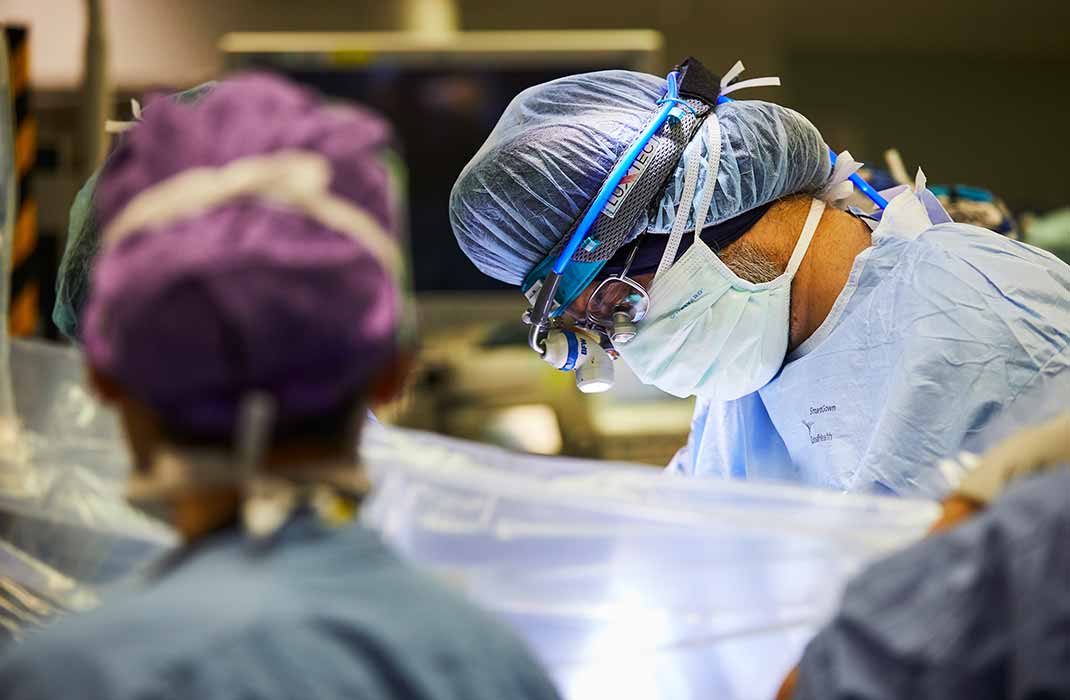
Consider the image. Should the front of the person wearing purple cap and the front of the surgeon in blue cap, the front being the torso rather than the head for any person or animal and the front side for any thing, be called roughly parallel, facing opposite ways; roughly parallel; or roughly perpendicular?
roughly perpendicular

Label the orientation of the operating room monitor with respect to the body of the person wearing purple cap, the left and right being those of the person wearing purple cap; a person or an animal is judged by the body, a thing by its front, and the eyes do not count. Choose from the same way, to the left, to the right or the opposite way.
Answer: the opposite way

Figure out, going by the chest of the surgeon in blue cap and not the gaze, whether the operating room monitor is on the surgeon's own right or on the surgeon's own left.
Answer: on the surgeon's own right

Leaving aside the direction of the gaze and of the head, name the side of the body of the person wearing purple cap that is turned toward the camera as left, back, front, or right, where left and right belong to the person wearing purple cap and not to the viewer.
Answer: back

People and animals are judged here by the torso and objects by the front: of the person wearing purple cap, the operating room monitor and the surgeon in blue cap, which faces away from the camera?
the person wearing purple cap

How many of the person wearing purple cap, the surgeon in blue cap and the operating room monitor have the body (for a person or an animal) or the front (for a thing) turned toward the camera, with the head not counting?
1

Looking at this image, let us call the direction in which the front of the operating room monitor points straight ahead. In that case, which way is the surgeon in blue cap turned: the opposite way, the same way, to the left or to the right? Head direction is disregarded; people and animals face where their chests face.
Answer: to the right

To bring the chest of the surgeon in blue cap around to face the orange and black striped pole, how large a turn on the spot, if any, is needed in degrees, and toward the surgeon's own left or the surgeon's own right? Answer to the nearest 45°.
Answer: approximately 45° to the surgeon's own right

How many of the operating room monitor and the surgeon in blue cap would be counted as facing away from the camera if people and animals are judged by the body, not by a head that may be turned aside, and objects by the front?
0

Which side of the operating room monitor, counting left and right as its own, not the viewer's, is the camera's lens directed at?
front

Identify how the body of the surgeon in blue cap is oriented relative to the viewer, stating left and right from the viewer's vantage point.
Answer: facing to the left of the viewer

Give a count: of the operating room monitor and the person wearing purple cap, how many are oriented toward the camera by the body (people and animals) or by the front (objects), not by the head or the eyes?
1

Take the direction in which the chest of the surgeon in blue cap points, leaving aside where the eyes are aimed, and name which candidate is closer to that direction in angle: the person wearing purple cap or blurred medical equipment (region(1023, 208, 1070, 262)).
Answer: the person wearing purple cap
